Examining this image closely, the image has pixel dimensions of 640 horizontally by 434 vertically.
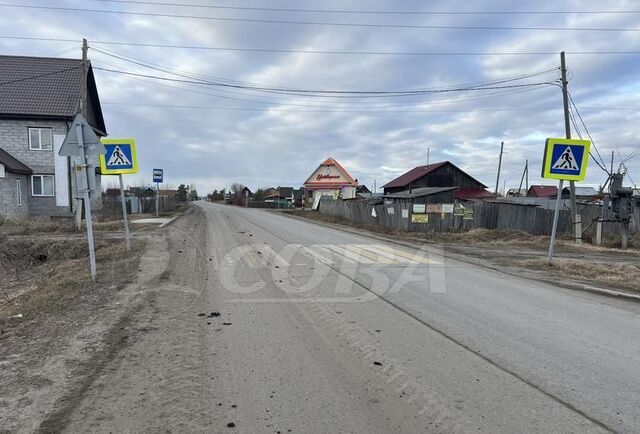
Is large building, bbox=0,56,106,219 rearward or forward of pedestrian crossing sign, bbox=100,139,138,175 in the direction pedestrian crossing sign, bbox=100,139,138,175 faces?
rearward

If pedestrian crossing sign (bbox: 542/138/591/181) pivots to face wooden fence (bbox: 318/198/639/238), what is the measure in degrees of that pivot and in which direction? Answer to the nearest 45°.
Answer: approximately 180°

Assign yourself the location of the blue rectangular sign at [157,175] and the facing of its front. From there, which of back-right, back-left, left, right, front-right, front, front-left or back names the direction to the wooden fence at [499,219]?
front-left

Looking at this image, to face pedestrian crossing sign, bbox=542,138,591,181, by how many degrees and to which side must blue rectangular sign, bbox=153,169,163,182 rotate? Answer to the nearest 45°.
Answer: approximately 45° to its left

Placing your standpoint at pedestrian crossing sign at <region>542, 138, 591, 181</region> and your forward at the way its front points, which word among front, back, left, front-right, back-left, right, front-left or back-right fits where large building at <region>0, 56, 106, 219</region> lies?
right

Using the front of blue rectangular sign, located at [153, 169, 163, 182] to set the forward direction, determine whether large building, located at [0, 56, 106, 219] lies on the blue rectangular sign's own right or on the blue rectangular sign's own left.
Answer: on the blue rectangular sign's own right

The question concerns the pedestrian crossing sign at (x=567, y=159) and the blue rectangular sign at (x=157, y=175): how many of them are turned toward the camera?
2

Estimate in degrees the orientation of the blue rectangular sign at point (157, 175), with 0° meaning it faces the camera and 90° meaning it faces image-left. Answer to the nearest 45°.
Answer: approximately 0°

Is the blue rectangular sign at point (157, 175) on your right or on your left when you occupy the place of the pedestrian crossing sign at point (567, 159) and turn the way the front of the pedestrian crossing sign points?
on your right

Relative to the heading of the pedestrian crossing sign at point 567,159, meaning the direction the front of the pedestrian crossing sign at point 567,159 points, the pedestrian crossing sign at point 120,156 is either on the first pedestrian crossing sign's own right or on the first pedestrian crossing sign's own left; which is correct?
on the first pedestrian crossing sign's own right
